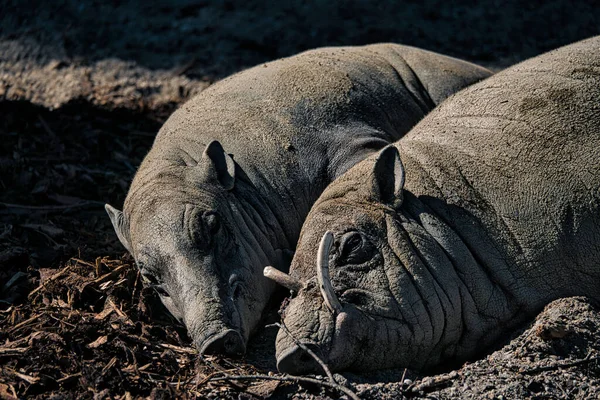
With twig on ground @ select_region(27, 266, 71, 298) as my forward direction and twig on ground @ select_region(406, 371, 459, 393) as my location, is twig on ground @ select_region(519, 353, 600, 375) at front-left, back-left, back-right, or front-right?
back-right

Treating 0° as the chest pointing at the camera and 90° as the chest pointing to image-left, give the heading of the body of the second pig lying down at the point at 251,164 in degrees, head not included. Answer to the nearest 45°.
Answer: approximately 45°

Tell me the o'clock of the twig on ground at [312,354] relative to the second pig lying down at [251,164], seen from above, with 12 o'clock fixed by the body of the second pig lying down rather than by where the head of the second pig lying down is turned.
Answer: The twig on ground is roughly at 10 o'clock from the second pig lying down.

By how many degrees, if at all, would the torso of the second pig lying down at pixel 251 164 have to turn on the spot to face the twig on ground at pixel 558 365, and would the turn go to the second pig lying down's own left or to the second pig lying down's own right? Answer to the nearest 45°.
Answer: approximately 90° to the second pig lying down's own left

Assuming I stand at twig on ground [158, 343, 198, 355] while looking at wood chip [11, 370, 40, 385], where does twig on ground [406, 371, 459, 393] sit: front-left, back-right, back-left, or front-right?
back-left

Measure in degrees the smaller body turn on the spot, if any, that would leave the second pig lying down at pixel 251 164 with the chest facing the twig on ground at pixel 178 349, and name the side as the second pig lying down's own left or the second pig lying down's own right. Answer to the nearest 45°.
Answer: approximately 45° to the second pig lying down's own left

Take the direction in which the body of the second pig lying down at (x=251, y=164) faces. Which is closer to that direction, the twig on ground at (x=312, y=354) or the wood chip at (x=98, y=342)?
the wood chip

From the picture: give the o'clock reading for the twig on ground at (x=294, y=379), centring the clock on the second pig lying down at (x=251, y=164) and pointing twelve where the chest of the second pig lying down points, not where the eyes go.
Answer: The twig on ground is roughly at 10 o'clock from the second pig lying down.

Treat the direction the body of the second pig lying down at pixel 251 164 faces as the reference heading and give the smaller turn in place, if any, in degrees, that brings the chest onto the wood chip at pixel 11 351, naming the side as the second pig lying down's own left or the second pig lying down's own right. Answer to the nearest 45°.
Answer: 0° — it already faces it

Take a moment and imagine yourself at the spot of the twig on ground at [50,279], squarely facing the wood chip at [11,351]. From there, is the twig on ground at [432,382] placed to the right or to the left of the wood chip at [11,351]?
left
